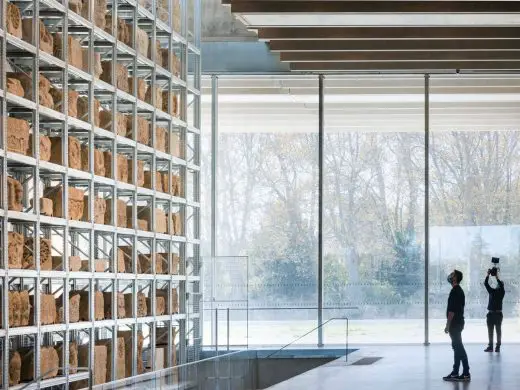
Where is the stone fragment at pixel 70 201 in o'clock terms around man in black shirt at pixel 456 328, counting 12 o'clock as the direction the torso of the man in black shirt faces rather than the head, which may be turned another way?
The stone fragment is roughly at 11 o'clock from the man in black shirt.

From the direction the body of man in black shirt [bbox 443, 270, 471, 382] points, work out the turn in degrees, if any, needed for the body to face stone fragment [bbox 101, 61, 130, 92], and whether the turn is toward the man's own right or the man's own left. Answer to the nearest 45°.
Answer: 0° — they already face it

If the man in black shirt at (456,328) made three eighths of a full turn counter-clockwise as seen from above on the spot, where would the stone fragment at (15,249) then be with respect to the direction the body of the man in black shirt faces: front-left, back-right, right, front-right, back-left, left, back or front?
right

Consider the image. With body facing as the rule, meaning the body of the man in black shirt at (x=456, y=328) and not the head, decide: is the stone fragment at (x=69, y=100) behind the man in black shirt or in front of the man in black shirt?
in front

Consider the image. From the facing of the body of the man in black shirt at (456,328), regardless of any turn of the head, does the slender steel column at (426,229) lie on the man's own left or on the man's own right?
on the man's own right

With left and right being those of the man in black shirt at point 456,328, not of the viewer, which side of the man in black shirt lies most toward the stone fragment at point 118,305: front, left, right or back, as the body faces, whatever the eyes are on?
front

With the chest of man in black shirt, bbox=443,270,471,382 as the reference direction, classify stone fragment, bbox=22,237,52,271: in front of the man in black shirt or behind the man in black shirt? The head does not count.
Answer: in front

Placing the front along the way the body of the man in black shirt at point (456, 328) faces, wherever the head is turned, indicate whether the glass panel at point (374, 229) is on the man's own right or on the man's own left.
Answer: on the man's own right

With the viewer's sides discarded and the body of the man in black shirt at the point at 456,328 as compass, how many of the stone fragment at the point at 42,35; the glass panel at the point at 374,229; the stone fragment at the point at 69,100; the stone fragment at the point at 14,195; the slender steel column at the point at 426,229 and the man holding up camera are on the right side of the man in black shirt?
3

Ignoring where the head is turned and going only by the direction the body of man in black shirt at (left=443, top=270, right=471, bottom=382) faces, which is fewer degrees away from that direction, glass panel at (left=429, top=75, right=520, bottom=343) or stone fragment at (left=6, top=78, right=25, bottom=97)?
the stone fragment

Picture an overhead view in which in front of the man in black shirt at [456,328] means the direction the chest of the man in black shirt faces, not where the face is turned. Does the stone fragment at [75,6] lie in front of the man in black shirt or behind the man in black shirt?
in front

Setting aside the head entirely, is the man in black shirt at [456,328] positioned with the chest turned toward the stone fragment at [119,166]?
yes

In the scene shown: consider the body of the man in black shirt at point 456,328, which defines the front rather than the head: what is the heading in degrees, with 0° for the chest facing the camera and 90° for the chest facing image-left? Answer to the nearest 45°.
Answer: approximately 90°

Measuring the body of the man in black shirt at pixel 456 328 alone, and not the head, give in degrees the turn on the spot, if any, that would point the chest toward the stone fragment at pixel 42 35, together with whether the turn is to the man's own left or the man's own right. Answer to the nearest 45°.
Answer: approximately 45° to the man's own left
